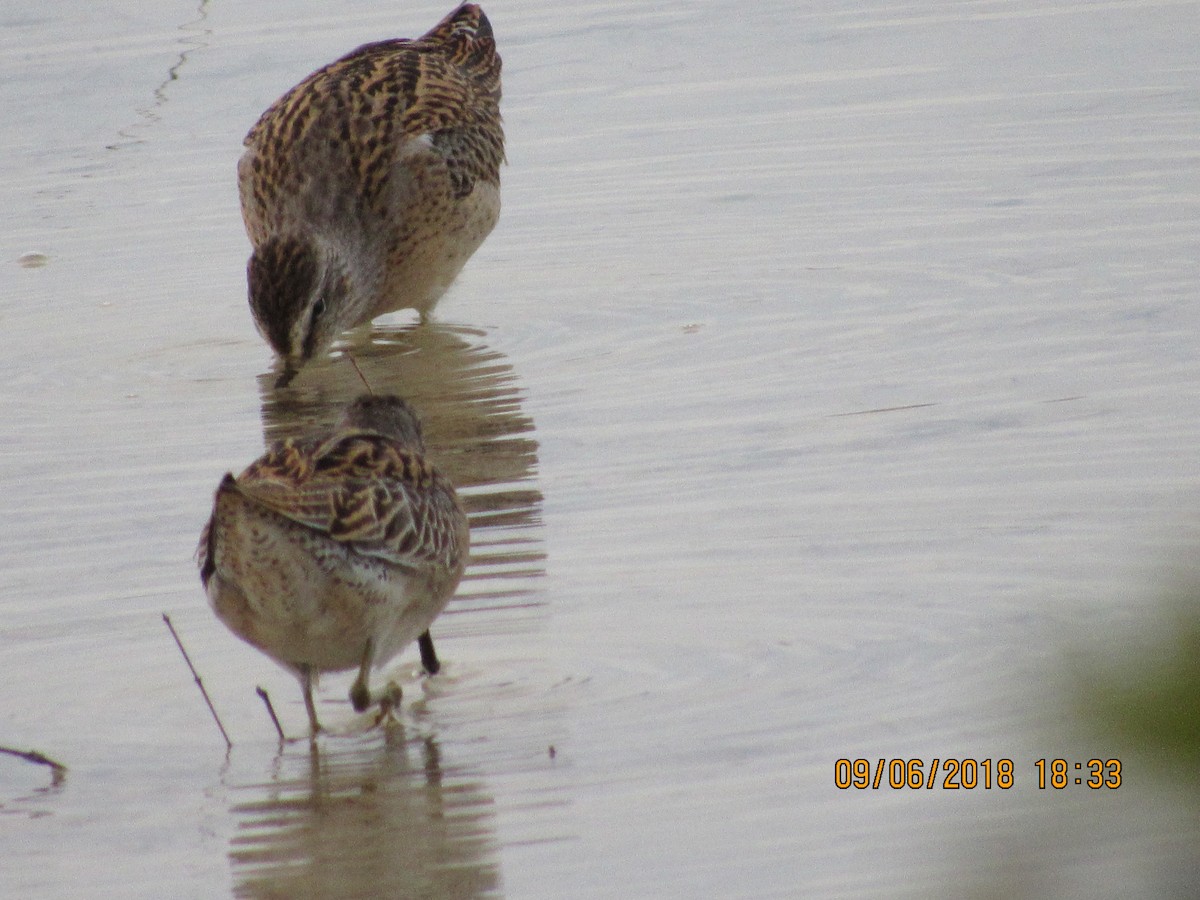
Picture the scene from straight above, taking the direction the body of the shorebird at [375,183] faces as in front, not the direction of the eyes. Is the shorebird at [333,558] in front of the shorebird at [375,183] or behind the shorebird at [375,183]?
in front

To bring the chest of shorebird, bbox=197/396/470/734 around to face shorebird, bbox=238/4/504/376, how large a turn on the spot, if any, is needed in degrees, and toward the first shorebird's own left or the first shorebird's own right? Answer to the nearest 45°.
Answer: approximately 45° to the first shorebird's own left

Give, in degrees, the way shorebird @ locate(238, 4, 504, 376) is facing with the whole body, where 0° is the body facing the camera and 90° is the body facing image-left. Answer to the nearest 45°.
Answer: approximately 45°

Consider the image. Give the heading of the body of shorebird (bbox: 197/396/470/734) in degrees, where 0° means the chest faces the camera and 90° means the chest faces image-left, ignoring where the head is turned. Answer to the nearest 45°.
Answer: approximately 225°

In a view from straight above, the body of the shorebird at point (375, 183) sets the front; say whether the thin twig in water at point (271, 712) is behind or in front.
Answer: in front

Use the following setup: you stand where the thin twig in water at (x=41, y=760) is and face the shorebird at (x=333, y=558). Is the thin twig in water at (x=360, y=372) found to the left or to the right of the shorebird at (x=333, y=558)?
left

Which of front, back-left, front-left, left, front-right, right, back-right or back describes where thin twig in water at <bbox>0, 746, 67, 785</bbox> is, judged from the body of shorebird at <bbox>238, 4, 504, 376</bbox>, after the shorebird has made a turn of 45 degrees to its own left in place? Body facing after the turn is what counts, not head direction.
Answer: front

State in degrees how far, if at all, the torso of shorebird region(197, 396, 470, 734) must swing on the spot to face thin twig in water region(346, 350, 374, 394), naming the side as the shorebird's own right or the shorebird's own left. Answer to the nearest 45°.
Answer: approximately 45° to the shorebird's own left

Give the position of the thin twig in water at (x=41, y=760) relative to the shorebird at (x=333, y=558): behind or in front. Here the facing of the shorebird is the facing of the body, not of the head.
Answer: behind

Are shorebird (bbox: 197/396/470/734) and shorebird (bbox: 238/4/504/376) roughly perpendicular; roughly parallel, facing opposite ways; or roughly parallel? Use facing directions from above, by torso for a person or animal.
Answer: roughly parallel, facing opposite ways
